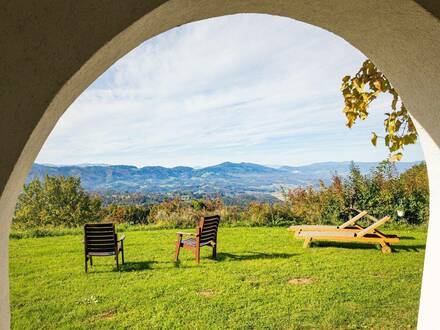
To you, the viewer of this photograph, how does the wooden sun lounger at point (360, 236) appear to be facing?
facing to the left of the viewer

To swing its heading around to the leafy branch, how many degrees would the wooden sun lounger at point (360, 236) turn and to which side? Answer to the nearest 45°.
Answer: approximately 90° to its left

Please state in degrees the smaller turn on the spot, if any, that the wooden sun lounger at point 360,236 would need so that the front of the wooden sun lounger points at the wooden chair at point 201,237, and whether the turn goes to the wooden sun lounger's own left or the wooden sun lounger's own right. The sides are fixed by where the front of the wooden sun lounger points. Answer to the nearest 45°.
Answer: approximately 45° to the wooden sun lounger's own left

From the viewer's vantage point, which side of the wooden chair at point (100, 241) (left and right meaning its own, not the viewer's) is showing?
back

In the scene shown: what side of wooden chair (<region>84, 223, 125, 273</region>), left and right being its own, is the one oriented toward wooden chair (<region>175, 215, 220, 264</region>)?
right

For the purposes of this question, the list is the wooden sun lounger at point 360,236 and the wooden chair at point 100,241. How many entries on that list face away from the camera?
1

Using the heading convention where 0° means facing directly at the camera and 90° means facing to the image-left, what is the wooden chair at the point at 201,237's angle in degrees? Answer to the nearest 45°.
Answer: approximately 135°

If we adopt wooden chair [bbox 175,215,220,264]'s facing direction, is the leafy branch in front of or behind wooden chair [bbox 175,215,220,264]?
behind

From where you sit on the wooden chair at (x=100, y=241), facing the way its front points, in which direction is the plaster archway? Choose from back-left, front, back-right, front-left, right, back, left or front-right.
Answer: back

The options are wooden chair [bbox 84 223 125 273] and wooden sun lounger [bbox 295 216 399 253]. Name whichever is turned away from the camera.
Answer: the wooden chair

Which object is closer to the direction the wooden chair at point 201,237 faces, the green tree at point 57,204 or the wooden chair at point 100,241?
the green tree

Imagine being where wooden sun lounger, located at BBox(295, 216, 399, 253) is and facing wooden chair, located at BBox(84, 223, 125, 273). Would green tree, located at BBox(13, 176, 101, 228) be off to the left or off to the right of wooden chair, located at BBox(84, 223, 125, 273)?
right

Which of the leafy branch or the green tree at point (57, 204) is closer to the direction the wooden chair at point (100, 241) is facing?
the green tree
